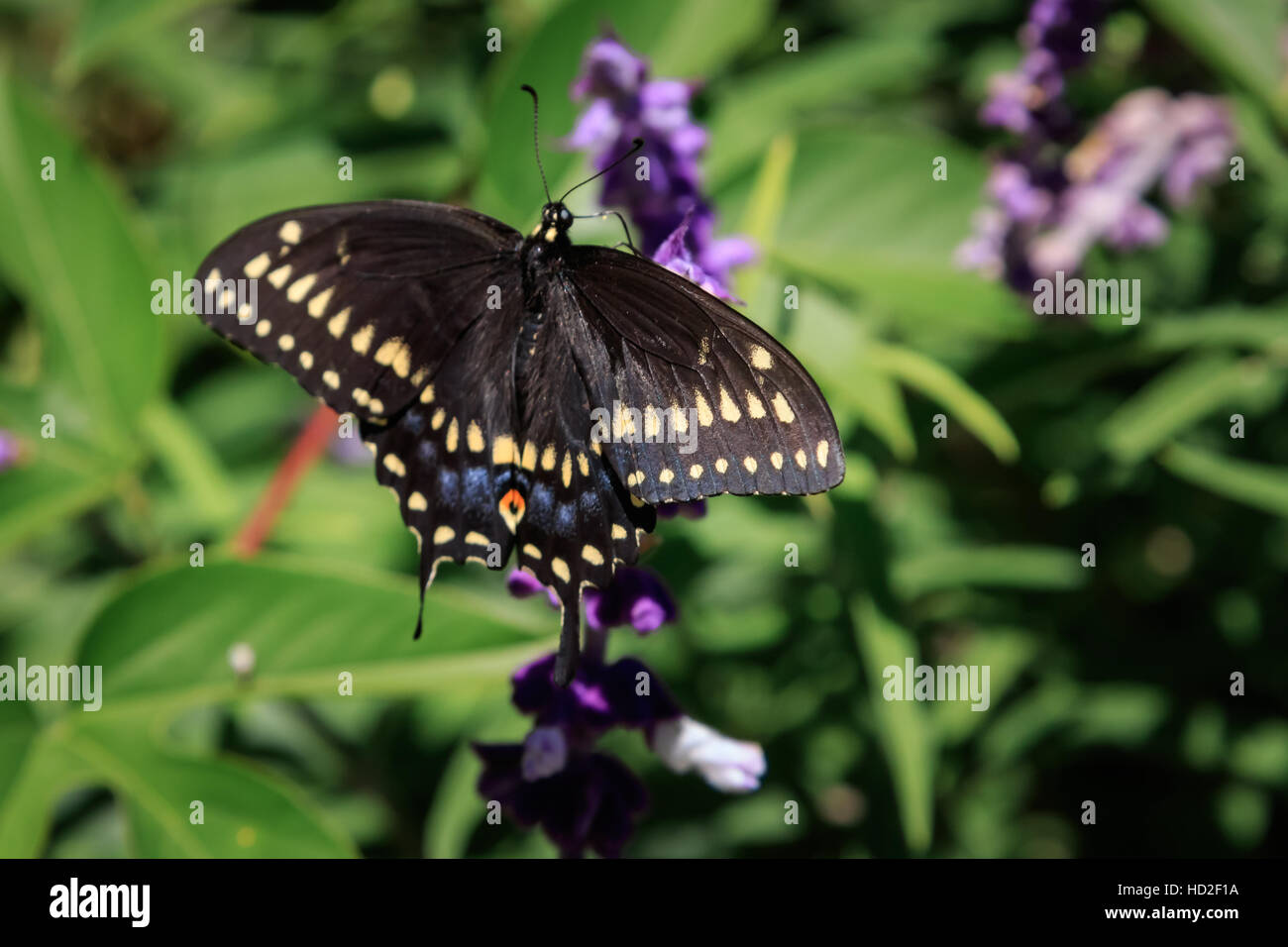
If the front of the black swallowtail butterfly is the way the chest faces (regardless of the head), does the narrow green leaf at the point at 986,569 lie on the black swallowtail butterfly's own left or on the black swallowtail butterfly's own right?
on the black swallowtail butterfly's own right

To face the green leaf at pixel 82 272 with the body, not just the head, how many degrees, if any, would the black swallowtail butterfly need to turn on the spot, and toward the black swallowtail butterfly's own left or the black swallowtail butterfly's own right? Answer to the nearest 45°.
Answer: approximately 45° to the black swallowtail butterfly's own left

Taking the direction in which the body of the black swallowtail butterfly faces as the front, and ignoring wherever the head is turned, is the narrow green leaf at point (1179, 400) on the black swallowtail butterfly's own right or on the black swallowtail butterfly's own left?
on the black swallowtail butterfly's own right

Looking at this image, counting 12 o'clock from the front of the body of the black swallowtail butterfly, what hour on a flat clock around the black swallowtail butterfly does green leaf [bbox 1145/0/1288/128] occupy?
The green leaf is roughly at 3 o'clock from the black swallowtail butterfly.

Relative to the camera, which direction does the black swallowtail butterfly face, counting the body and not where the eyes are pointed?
away from the camera
